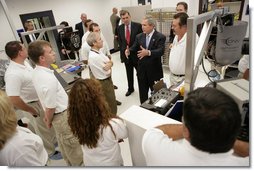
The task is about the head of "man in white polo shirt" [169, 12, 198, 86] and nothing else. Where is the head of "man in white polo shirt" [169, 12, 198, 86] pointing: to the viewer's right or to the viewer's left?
to the viewer's left

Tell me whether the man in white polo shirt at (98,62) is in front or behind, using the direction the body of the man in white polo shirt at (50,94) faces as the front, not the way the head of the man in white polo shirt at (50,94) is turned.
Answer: in front

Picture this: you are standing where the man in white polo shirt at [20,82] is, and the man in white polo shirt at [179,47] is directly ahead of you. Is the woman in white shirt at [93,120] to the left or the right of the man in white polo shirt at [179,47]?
right

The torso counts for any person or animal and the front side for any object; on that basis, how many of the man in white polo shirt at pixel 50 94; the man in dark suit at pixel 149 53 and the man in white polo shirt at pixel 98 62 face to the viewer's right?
2

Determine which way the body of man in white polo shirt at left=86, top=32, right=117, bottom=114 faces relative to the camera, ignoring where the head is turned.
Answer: to the viewer's right

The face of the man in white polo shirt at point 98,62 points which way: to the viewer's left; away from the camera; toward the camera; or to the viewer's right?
to the viewer's right

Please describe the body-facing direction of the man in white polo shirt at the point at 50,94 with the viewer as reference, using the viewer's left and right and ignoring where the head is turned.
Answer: facing to the right of the viewer

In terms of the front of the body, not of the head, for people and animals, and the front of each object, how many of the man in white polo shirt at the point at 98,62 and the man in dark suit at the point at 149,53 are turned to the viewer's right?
1

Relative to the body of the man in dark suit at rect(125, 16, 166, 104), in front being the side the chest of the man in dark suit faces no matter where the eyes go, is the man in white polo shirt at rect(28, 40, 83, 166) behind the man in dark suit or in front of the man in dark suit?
in front

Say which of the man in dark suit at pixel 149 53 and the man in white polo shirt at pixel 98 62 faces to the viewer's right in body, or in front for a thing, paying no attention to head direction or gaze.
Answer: the man in white polo shirt

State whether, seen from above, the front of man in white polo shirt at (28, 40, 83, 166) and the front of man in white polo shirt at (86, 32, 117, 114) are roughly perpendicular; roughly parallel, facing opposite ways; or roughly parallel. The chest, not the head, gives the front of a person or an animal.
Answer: roughly parallel

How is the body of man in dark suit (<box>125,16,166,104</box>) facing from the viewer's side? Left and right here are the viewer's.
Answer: facing the viewer and to the left of the viewer
